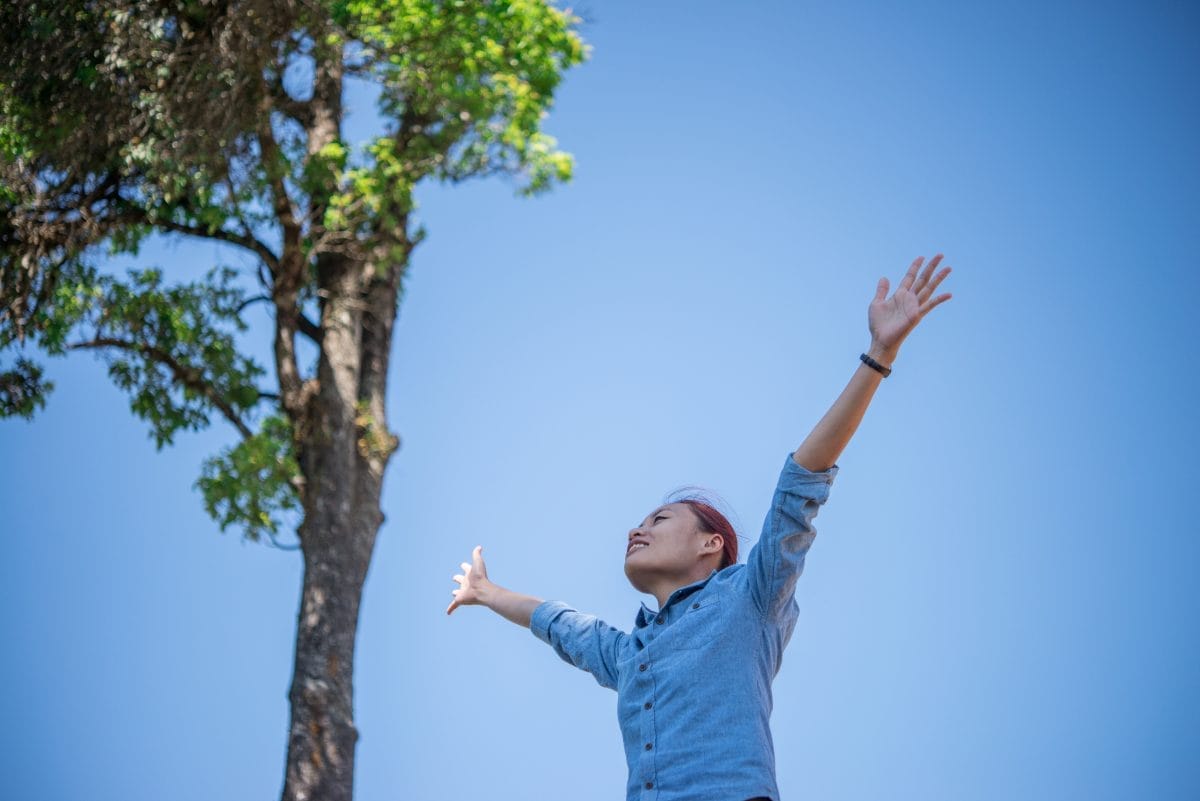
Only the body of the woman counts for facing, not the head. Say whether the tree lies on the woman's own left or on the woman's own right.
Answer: on the woman's own right

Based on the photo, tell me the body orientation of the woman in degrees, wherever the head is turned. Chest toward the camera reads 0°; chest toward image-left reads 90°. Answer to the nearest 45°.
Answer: approximately 45°
